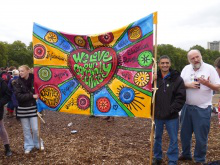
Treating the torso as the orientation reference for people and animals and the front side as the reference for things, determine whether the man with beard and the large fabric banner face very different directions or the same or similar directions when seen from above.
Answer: same or similar directions

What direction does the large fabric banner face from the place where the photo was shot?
facing the viewer

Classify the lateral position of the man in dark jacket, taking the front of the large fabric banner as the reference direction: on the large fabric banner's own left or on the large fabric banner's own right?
on the large fabric banner's own left

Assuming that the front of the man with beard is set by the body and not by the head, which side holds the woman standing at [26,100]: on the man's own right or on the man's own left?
on the man's own right

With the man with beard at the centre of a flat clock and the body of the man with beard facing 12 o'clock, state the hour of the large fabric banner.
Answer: The large fabric banner is roughly at 3 o'clock from the man with beard.

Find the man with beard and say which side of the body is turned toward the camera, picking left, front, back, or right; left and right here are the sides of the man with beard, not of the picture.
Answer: front

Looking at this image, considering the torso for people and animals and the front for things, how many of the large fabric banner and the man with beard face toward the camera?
2
